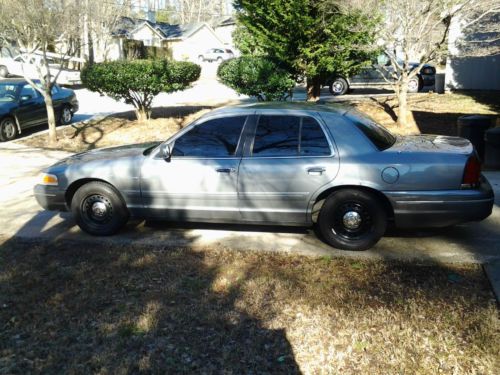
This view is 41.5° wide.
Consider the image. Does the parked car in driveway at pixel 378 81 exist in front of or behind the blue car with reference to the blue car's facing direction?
behind

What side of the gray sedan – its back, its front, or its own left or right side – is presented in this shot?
left

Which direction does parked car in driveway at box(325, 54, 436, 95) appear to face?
to the viewer's left

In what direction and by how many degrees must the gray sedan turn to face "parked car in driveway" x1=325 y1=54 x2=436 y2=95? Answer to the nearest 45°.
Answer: approximately 90° to its right

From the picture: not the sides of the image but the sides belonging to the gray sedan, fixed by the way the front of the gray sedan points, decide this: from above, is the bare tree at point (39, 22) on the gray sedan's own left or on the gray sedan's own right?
on the gray sedan's own right

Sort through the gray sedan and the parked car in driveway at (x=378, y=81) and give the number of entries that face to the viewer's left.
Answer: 2
